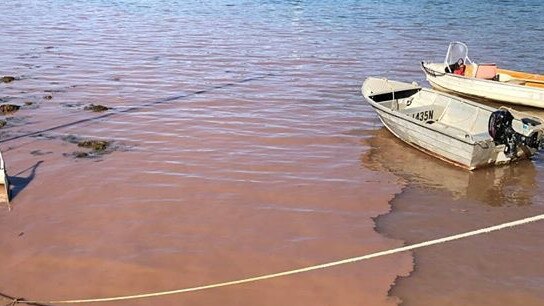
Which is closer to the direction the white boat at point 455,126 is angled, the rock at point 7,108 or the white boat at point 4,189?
the rock

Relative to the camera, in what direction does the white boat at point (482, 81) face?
facing away from the viewer and to the left of the viewer

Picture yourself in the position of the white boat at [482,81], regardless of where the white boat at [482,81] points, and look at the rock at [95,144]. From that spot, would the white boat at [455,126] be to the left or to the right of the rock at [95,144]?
left

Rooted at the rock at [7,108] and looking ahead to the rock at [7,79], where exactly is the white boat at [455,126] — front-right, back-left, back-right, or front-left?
back-right

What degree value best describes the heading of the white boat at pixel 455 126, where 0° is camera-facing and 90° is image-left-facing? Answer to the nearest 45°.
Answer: approximately 135°

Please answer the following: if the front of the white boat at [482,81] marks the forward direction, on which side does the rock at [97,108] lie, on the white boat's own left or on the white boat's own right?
on the white boat's own left

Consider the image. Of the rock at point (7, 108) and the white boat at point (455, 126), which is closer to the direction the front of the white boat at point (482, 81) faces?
the rock

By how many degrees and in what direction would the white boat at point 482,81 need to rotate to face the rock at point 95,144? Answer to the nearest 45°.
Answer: approximately 90° to its left

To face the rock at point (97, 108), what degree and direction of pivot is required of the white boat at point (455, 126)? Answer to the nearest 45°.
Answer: approximately 45° to its left

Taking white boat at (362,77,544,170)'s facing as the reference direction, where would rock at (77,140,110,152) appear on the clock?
The rock is roughly at 10 o'clock from the white boat.

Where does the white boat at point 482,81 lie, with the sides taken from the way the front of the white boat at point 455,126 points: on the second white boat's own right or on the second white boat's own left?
on the second white boat's own right
